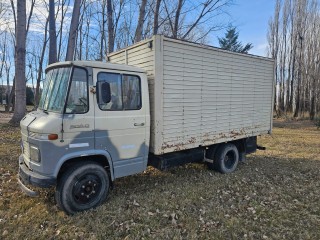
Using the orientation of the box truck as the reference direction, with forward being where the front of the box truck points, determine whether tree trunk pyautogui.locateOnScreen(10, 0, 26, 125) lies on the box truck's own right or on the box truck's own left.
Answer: on the box truck's own right

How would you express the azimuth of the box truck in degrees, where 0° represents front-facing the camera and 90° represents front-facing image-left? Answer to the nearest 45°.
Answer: approximately 45°
